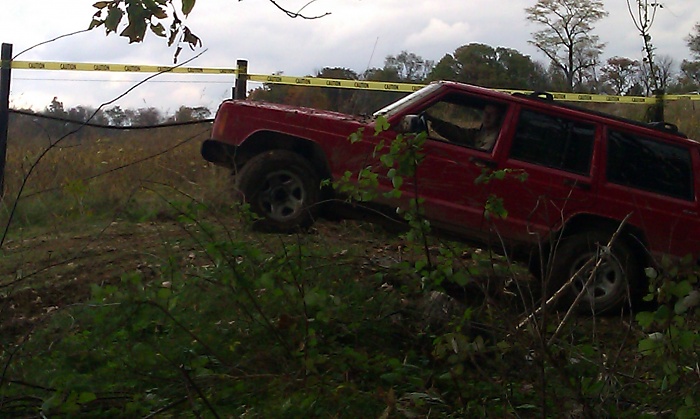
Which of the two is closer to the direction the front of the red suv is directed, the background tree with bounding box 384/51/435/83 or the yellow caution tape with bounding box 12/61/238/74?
the yellow caution tape

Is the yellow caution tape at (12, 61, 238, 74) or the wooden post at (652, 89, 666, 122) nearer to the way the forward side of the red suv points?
the yellow caution tape

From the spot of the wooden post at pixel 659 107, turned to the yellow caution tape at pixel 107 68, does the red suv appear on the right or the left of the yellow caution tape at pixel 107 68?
left

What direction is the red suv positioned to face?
to the viewer's left

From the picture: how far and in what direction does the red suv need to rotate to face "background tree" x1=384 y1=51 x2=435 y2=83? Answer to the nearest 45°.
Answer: approximately 90° to its right

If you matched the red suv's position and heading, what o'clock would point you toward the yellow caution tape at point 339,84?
The yellow caution tape is roughly at 2 o'clock from the red suv.

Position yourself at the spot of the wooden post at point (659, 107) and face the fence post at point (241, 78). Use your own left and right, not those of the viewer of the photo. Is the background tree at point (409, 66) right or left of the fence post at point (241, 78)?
right

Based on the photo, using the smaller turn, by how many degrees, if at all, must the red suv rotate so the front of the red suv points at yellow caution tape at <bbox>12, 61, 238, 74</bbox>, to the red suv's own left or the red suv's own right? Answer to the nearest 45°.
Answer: approximately 45° to the red suv's own right
